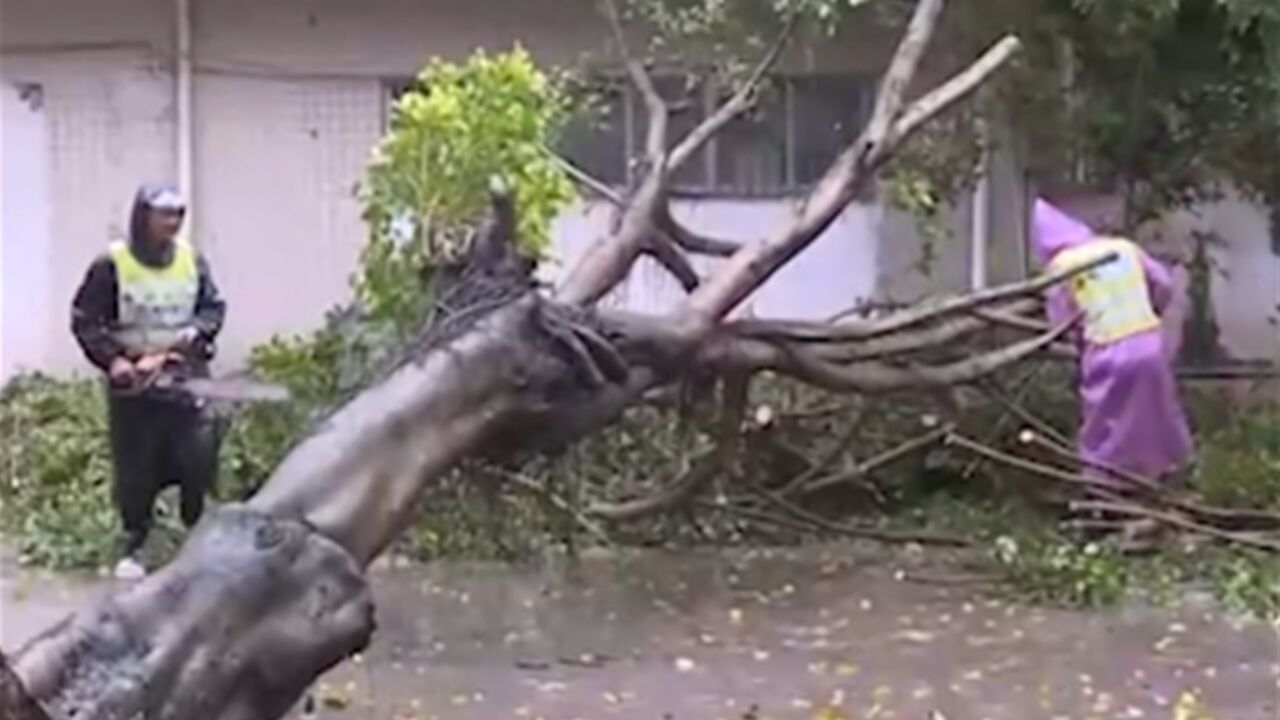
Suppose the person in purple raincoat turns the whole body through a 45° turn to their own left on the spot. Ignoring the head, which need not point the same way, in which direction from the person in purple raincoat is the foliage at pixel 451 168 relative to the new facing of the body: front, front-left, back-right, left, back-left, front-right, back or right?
front-left

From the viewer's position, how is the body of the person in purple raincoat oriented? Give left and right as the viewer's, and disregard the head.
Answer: facing away from the viewer and to the left of the viewer

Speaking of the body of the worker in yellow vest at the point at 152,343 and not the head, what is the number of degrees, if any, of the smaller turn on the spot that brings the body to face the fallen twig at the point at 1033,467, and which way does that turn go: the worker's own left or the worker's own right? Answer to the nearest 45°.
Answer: approximately 45° to the worker's own left

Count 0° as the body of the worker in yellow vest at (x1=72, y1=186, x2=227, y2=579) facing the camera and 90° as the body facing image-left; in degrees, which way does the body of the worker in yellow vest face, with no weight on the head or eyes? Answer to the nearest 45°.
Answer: approximately 315°

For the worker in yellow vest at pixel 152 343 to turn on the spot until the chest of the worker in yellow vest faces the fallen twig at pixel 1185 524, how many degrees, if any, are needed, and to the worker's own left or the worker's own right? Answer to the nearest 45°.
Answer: approximately 45° to the worker's own left
